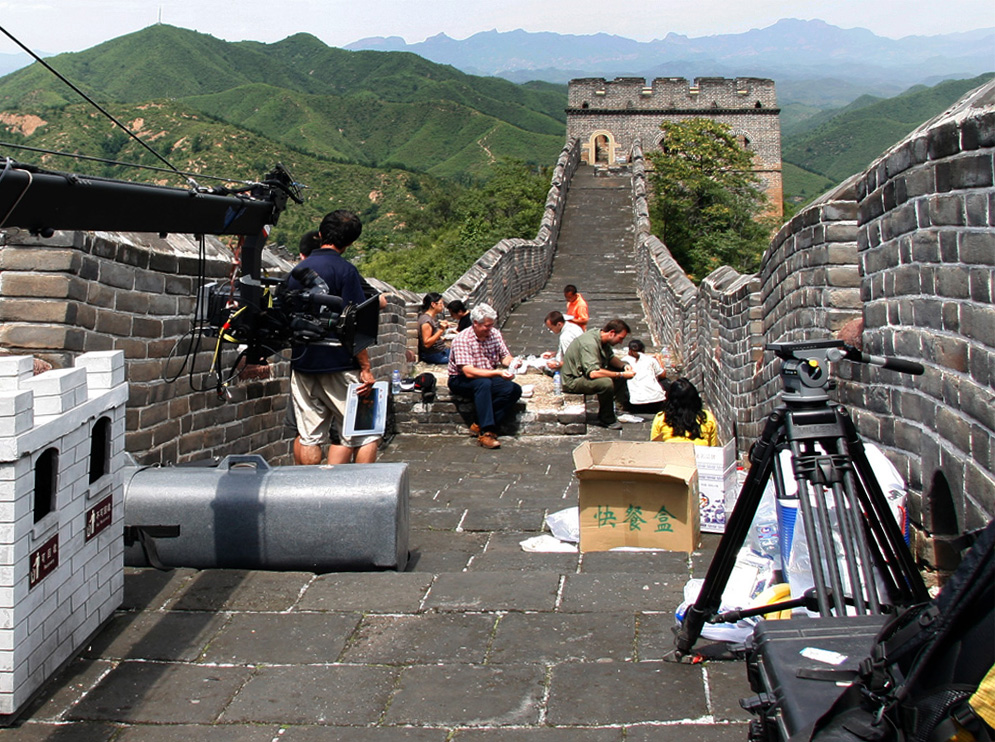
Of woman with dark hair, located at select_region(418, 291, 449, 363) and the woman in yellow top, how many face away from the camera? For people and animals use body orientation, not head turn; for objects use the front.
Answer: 1

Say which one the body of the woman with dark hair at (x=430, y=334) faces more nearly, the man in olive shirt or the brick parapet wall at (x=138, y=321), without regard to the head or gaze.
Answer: the man in olive shirt

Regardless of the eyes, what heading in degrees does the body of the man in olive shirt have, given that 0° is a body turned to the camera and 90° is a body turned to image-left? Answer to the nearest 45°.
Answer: approximately 270°

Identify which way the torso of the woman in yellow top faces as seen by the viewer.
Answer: away from the camera

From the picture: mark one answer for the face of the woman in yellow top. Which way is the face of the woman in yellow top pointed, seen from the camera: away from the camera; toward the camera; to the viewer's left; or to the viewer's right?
away from the camera

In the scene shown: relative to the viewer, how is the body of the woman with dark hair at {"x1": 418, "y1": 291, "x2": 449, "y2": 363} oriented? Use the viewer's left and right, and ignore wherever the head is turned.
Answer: facing to the right of the viewer
